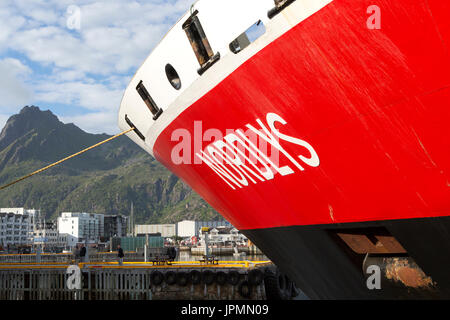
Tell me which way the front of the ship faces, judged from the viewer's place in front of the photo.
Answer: facing away from the viewer and to the left of the viewer
